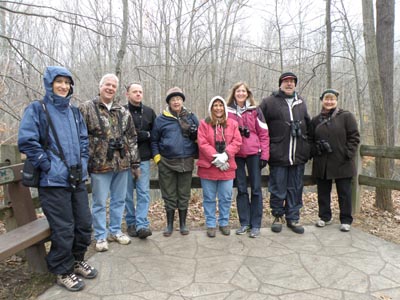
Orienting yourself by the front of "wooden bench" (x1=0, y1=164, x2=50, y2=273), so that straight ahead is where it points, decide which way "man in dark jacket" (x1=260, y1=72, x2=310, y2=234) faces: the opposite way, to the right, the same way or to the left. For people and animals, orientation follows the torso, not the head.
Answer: to the right

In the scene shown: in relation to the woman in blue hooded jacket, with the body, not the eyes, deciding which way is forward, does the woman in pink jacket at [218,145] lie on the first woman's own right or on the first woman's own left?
on the first woman's own left

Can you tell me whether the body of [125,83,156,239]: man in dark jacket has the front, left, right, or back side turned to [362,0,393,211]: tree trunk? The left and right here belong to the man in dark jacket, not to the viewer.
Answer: left

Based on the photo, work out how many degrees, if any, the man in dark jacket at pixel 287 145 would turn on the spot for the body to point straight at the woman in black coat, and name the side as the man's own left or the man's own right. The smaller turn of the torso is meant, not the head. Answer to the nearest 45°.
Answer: approximately 90° to the man's own left

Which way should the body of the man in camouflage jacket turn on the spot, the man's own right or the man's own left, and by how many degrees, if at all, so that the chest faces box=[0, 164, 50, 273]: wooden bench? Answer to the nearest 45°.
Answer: approximately 90° to the man's own right

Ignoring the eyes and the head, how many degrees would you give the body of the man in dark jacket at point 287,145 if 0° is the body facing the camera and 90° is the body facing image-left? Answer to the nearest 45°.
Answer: approximately 0°

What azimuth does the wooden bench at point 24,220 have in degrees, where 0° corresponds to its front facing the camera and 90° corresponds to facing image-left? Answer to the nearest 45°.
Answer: approximately 315°

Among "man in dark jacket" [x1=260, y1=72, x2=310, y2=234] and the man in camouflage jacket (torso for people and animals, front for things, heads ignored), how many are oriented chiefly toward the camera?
2

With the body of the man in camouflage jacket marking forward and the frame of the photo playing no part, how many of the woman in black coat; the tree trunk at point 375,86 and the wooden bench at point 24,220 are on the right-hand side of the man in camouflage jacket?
1

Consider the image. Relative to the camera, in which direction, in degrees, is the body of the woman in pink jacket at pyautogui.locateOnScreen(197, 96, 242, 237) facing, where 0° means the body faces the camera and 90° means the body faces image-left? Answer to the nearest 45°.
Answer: approximately 0°

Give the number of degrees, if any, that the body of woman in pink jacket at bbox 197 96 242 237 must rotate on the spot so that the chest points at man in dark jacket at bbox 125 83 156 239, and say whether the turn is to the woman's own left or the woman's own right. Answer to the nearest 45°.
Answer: approximately 90° to the woman's own right
